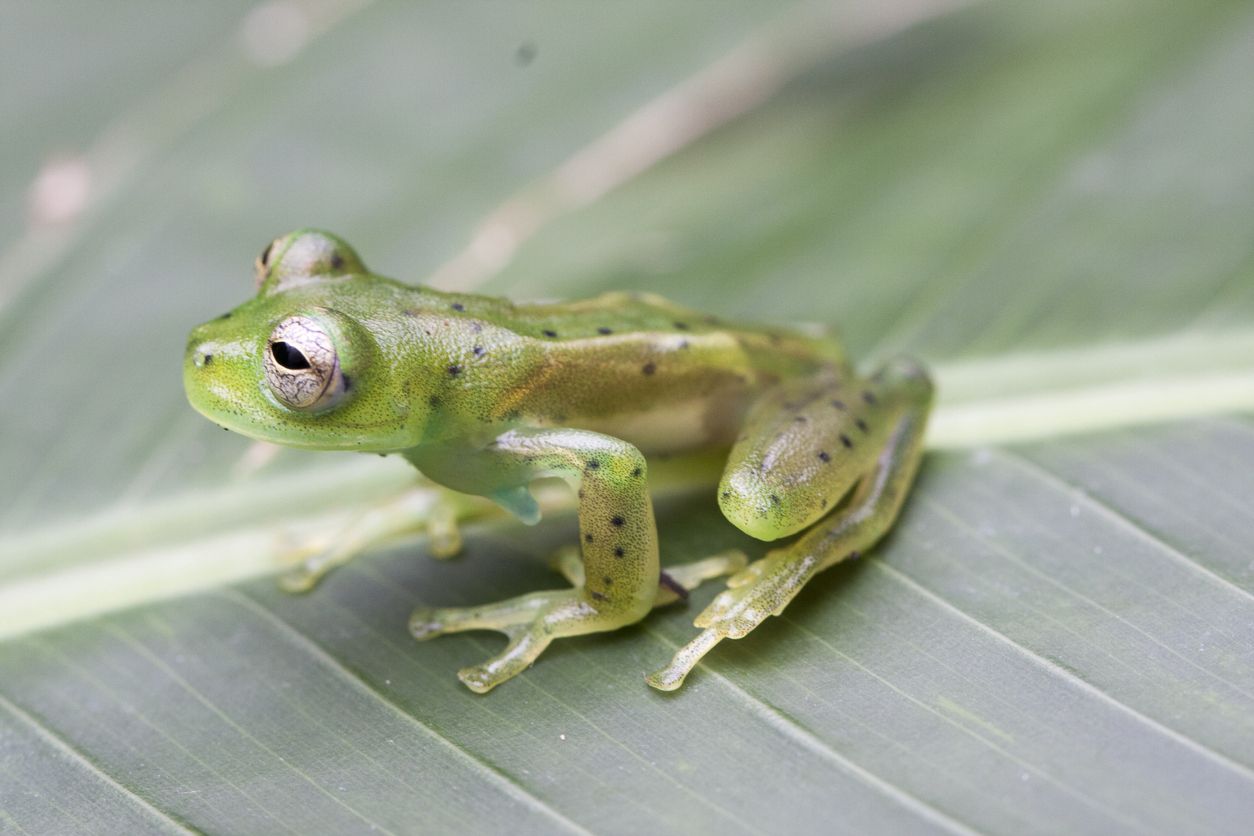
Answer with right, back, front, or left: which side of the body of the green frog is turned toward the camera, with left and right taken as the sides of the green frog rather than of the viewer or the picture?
left
